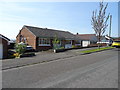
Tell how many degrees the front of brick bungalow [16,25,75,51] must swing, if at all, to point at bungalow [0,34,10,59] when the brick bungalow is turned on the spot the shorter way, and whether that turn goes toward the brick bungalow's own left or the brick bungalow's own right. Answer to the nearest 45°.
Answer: approximately 45° to the brick bungalow's own right
